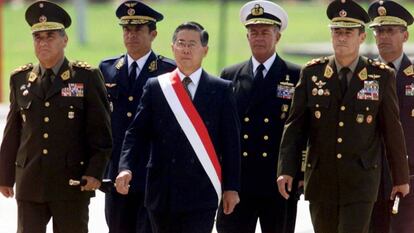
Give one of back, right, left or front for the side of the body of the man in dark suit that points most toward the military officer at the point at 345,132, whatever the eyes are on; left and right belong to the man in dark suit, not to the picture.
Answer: left

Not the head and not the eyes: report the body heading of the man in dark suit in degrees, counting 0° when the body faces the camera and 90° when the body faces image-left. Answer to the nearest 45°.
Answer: approximately 0°

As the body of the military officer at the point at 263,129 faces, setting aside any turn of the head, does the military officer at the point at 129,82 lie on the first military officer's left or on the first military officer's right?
on the first military officer's right

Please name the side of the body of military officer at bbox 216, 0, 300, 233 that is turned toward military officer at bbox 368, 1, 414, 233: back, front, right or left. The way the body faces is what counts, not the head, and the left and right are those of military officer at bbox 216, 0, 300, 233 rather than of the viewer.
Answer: left

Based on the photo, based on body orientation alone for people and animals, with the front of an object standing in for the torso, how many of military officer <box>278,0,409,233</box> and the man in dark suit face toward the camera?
2

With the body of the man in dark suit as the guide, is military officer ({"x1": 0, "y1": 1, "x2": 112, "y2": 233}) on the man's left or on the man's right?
on the man's right

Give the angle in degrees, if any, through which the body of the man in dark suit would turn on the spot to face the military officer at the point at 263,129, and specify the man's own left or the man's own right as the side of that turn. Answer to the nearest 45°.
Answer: approximately 135° to the man's own left
